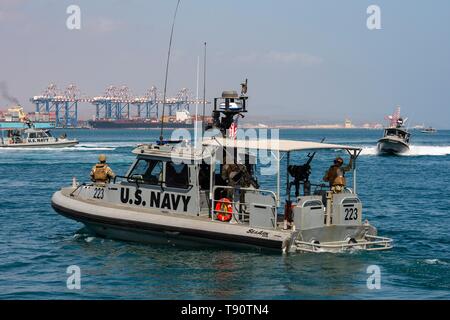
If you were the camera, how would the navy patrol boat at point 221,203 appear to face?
facing away from the viewer and to the left of the viewer

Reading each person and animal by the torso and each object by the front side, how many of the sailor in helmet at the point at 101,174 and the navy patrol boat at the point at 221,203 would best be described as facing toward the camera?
0
